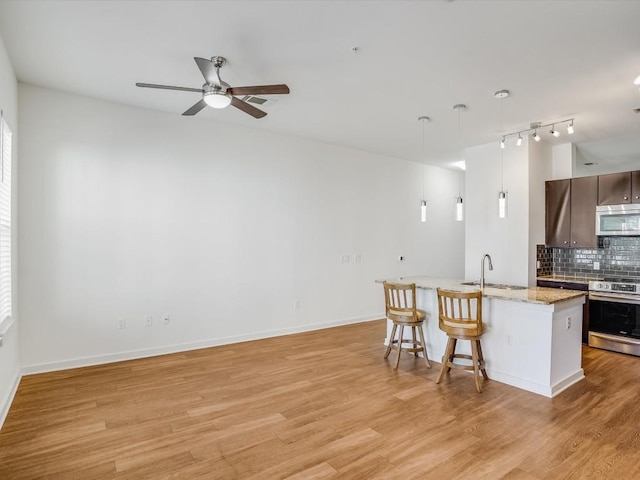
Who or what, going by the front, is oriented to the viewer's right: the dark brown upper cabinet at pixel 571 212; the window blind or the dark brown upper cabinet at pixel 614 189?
the window blind

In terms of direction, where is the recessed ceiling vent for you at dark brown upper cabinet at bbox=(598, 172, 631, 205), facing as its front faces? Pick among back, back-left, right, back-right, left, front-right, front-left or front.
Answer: front-right

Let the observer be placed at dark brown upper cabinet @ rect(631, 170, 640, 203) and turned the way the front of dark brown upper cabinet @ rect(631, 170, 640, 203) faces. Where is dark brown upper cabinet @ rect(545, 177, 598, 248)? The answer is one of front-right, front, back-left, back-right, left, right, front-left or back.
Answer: right

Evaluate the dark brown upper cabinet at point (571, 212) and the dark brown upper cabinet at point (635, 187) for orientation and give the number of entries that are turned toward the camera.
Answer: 2

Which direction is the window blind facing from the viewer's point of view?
to the viewer's right

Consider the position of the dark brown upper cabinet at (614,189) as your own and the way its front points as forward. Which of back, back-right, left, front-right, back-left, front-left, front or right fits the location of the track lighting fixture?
front-right

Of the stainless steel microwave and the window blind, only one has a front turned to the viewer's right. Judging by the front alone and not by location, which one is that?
the window blind

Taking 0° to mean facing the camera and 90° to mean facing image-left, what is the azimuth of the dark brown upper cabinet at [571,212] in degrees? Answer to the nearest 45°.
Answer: approximately 0°

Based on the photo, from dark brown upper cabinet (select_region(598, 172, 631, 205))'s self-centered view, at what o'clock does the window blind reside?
The window blind is roughly at 1 o'clock from the dark brown upper cabinet.
